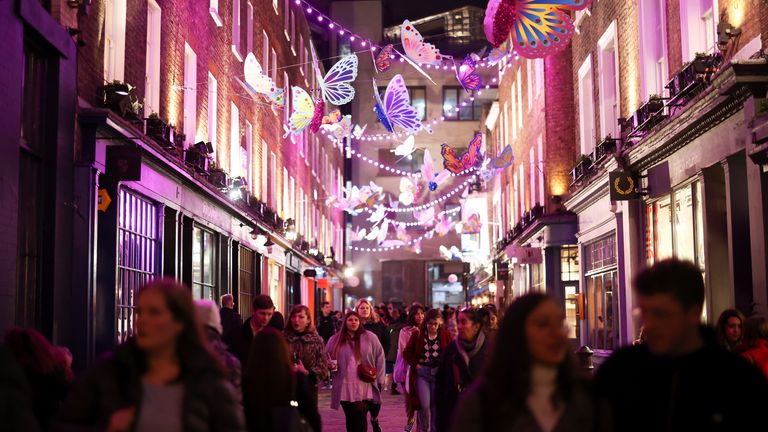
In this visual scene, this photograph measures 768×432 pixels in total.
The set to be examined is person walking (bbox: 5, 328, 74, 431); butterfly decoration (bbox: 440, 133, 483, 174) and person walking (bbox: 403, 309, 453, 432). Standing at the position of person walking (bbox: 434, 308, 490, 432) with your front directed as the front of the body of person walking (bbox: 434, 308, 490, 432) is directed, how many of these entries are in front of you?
1

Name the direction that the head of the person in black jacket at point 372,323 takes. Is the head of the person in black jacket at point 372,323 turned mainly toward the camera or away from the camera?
toward the camera

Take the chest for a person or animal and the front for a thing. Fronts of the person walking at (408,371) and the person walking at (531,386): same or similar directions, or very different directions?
same or similar directions

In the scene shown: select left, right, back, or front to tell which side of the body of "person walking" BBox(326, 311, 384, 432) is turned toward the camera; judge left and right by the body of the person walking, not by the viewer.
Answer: front

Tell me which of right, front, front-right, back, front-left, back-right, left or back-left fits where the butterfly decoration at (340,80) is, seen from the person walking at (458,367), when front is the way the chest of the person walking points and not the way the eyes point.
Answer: back-right

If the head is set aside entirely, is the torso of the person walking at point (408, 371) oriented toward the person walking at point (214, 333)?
no

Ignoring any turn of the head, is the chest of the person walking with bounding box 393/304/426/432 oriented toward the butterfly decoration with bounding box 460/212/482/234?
no

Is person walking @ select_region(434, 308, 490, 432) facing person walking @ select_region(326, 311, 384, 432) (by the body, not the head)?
no

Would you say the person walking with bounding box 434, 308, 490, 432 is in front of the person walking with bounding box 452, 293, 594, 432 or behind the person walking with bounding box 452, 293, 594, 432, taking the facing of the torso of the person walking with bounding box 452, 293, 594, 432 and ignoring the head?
behind

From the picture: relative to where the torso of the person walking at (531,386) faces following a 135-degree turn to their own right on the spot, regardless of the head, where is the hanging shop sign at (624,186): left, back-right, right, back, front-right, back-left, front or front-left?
right

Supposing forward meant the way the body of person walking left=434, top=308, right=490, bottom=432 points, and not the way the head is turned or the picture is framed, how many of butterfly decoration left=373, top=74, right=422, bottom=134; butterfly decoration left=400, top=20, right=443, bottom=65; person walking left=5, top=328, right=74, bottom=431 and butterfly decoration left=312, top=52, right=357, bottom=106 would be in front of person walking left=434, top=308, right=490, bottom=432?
1

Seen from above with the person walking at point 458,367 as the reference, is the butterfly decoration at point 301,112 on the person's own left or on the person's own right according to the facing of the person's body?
on the person's own right

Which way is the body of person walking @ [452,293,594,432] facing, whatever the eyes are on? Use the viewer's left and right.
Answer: facing the viewer and to the right of the viewer

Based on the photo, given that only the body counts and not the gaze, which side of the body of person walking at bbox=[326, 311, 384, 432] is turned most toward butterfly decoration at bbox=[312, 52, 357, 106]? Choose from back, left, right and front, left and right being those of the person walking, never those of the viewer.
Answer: back

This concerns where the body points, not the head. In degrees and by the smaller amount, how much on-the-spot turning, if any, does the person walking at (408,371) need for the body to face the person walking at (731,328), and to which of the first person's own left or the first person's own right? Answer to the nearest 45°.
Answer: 0° — they already face them

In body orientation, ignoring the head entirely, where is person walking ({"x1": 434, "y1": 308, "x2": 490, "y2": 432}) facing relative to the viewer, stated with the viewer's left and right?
facing the viewer and to the left of the viewer

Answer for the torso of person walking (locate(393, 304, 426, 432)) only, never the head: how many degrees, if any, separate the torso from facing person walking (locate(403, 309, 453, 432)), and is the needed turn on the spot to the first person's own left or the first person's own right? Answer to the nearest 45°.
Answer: approximately 45° to the first person's own right

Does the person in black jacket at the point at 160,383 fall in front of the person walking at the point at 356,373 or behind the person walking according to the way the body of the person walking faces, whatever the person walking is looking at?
in front

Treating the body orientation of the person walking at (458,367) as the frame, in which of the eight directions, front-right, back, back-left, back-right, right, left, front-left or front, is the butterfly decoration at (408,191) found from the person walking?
back-right
